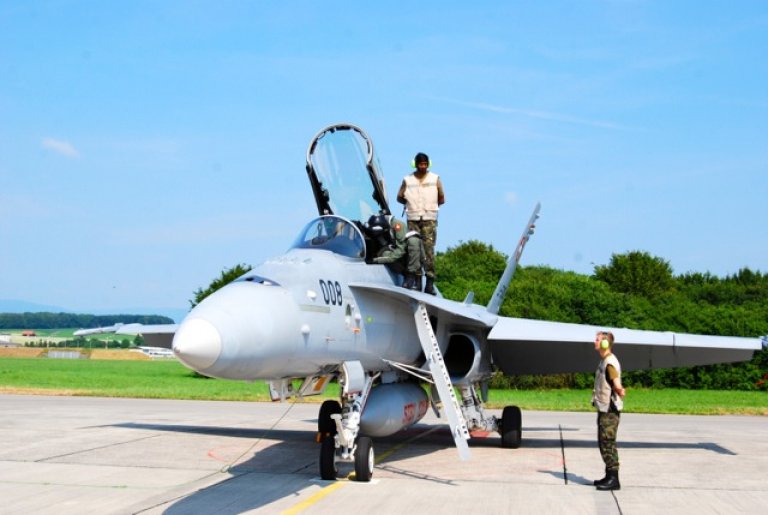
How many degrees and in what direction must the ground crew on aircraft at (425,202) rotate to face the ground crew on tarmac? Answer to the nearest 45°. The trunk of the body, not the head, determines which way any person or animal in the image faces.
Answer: approximately 45° to their left

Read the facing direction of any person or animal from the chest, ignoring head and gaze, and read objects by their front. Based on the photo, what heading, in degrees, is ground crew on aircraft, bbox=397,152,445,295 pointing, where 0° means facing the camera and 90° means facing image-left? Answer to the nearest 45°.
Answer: approximately 0°

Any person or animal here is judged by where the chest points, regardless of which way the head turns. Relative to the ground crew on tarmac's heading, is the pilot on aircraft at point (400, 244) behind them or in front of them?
in front

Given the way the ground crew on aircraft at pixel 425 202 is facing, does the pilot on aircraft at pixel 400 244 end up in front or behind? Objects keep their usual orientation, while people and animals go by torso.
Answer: in front

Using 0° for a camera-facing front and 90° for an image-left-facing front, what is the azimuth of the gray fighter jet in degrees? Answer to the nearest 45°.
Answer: approximately 45°

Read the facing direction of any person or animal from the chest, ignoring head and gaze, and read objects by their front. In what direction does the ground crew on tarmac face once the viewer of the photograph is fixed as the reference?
facing to the left of the viewer

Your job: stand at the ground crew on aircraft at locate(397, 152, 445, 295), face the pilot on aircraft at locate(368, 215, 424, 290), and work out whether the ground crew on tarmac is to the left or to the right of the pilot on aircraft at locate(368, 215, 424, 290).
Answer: left
